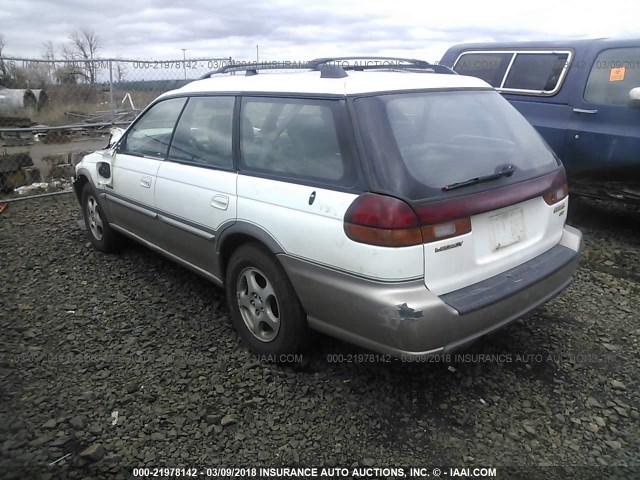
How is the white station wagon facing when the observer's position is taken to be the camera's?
facing away from the viewer and to the left of the viewer

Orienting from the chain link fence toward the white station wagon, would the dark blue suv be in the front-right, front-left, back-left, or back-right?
front-left

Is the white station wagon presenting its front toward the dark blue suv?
no

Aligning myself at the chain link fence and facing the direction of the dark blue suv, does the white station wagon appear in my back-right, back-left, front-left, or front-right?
front-right

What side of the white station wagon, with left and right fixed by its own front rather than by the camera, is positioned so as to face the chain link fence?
front

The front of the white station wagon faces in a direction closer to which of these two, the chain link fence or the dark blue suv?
the chain link fence
